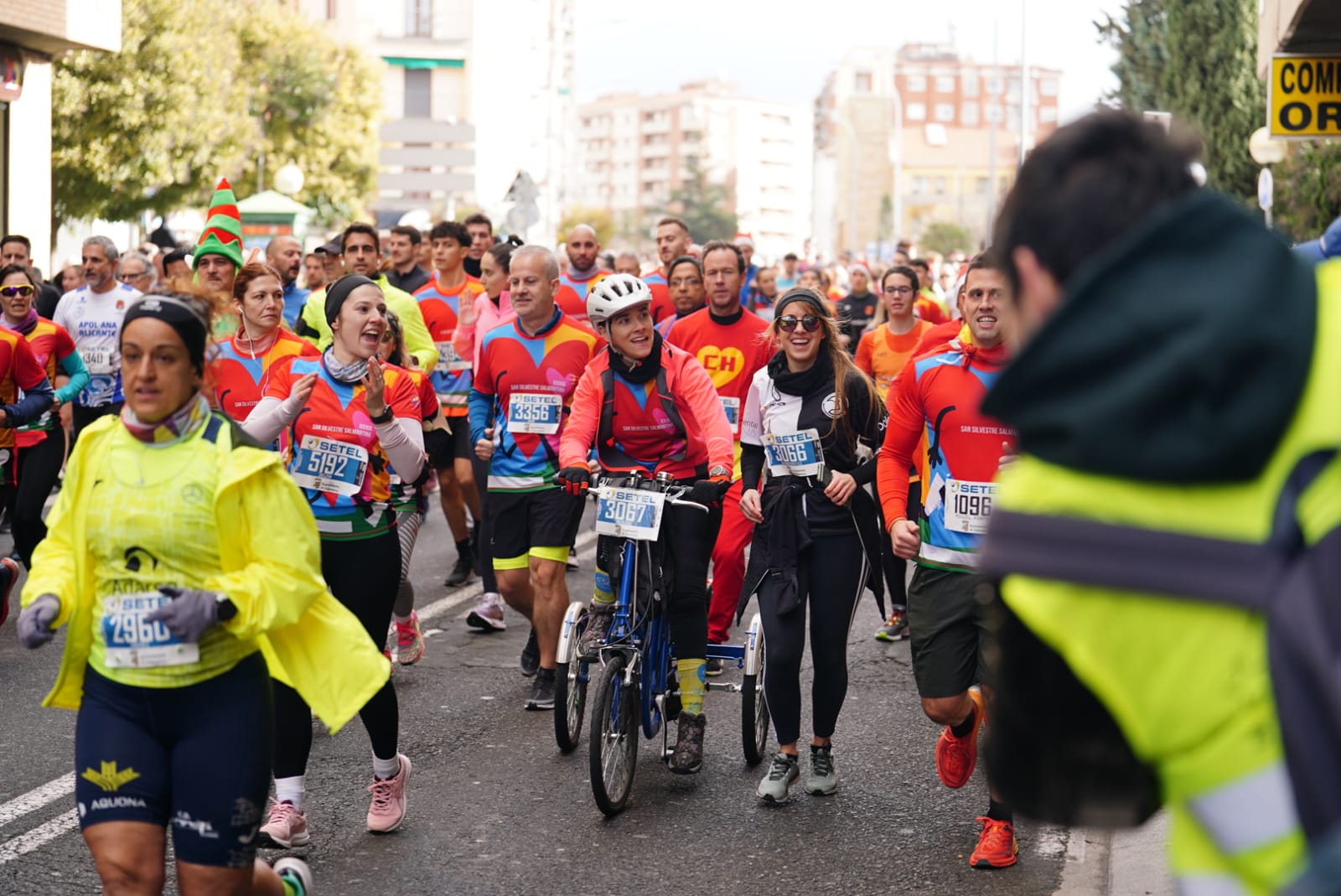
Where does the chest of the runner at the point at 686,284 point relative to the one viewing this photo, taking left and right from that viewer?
facing the viewer

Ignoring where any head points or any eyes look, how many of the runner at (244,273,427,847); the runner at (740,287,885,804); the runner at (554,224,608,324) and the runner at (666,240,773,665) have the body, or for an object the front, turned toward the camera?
4

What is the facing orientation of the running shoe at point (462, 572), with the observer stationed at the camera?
facing the viewer and to the left of the viewer

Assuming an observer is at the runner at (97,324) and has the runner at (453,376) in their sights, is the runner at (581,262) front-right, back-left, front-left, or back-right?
front-left

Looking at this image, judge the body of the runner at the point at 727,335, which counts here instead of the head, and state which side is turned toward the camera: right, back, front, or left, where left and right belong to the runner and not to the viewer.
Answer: front

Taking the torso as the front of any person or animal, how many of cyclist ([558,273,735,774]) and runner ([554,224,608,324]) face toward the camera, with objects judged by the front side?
2

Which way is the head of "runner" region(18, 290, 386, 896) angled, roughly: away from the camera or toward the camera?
toward the camera

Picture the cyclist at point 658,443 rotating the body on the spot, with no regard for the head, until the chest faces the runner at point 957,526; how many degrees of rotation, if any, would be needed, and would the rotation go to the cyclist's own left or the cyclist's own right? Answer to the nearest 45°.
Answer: approximately 45° to the cyclist's own left

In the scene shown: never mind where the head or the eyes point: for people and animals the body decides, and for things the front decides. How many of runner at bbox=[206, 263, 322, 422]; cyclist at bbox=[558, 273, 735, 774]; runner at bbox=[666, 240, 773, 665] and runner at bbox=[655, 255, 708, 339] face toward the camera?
4

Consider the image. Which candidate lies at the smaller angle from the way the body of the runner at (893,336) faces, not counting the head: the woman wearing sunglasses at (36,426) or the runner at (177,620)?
the runner

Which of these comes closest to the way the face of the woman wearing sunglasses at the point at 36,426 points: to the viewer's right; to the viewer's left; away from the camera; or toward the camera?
toward the camera

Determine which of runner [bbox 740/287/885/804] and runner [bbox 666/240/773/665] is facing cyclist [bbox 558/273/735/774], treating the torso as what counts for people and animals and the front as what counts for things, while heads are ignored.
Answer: runner [bbox 666/240/773/665]

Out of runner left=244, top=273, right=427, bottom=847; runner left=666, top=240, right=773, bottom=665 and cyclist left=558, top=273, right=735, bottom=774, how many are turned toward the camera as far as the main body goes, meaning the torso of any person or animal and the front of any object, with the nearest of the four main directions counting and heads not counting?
3

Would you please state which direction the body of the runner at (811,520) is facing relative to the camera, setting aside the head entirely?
toward the camera

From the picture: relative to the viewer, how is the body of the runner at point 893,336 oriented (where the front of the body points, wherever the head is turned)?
toward the camera
